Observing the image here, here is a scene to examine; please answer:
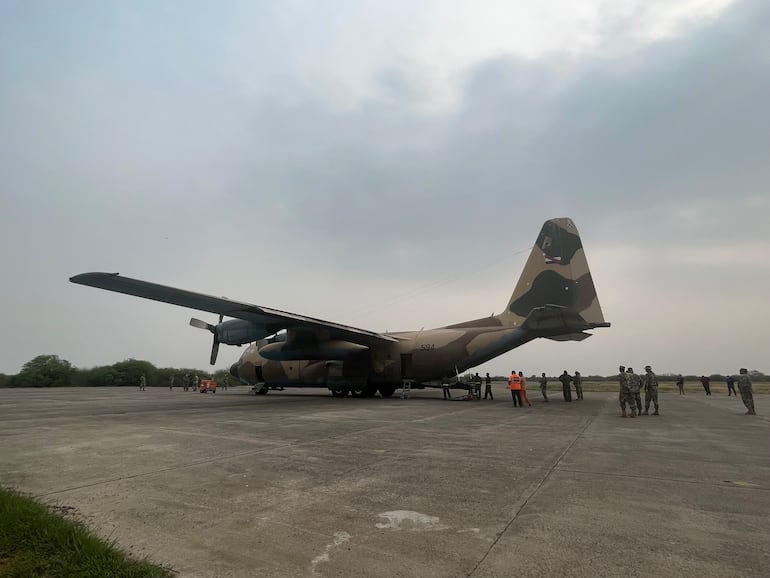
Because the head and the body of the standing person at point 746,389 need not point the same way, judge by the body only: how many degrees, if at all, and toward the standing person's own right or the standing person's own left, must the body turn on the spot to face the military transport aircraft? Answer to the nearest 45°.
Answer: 0° — they already face it

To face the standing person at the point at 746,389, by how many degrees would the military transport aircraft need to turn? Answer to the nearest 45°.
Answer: approximately 180°

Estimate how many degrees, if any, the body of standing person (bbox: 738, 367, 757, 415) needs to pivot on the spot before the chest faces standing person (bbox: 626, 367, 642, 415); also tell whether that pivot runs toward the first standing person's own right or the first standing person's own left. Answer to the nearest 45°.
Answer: approximately 45° to the first standing person's own left

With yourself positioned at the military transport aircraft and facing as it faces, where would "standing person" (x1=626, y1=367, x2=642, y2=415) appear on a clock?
The standing person is roughly at 6 o'clock from the military transport aircraft.

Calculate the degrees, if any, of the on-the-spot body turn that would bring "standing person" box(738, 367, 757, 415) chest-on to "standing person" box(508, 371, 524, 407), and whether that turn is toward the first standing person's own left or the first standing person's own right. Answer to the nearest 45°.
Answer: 0° — they already face them

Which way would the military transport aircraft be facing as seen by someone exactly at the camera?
facing away from the viewer and to the left of the viewer

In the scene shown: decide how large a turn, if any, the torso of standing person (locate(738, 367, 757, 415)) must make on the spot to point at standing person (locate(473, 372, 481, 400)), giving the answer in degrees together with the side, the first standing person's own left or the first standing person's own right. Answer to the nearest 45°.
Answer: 0° — they already face them

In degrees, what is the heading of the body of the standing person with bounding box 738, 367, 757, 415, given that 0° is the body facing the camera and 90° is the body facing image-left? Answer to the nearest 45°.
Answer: approximately 90°

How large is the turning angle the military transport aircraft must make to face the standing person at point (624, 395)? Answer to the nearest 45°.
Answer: approximately 180°
